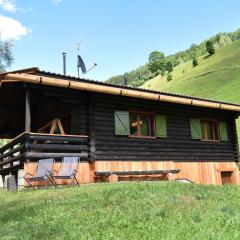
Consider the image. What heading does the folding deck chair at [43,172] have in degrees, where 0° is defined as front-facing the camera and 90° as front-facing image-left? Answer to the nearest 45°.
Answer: approximately 45°

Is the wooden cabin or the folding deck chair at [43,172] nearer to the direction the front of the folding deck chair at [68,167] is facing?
the folding deck chair

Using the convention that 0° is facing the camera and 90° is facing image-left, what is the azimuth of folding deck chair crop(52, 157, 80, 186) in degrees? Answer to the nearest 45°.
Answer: approximately 45°

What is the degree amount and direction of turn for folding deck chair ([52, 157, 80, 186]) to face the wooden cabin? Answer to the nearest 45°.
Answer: approximately 180°

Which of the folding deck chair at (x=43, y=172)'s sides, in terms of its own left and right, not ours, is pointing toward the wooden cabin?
back
